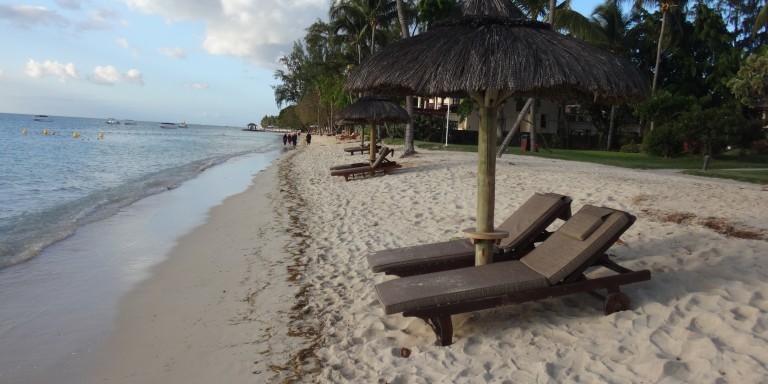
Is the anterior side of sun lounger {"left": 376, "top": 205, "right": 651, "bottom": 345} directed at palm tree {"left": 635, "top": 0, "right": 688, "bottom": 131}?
no

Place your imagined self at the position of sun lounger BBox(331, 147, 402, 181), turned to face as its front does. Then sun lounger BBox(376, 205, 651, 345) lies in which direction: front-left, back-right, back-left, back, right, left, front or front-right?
left

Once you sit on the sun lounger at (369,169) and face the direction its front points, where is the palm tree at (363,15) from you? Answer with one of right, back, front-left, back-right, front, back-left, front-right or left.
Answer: right

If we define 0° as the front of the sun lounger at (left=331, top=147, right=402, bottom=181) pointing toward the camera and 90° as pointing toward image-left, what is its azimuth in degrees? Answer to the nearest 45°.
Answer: approximately 90°

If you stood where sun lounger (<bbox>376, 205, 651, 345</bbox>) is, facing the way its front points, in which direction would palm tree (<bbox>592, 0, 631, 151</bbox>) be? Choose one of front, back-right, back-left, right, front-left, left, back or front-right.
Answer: right

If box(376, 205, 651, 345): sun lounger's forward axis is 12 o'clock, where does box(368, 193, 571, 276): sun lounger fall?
box(368, 193, 571, 276): sun lounger is roughly at 2 o'clock from box(376, 205, 651, 345): sun lounger.

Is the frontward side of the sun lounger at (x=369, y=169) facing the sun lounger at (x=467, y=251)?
no

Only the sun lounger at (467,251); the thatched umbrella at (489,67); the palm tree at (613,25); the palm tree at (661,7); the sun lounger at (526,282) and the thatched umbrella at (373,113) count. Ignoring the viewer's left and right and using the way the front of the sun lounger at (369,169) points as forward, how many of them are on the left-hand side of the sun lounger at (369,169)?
3

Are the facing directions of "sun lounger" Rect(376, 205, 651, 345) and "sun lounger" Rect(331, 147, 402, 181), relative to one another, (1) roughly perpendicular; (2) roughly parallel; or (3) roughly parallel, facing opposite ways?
roughly parallel

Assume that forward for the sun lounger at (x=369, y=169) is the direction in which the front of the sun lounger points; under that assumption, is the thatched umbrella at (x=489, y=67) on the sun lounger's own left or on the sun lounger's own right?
on the sun lounger's own left

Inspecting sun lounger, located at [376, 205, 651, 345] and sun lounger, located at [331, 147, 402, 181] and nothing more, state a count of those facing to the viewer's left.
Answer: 2

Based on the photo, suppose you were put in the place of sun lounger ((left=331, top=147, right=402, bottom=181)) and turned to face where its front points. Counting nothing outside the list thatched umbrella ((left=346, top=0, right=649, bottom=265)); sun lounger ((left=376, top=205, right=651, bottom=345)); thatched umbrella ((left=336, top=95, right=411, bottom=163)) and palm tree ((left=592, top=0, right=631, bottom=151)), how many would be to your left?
2

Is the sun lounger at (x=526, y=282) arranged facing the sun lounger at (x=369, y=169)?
no

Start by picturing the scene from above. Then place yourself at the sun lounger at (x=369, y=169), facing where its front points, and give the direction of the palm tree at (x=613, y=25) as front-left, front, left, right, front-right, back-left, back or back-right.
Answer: back-right

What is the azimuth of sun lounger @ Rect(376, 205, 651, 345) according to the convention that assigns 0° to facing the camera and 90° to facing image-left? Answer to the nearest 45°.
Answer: approximately 90°
